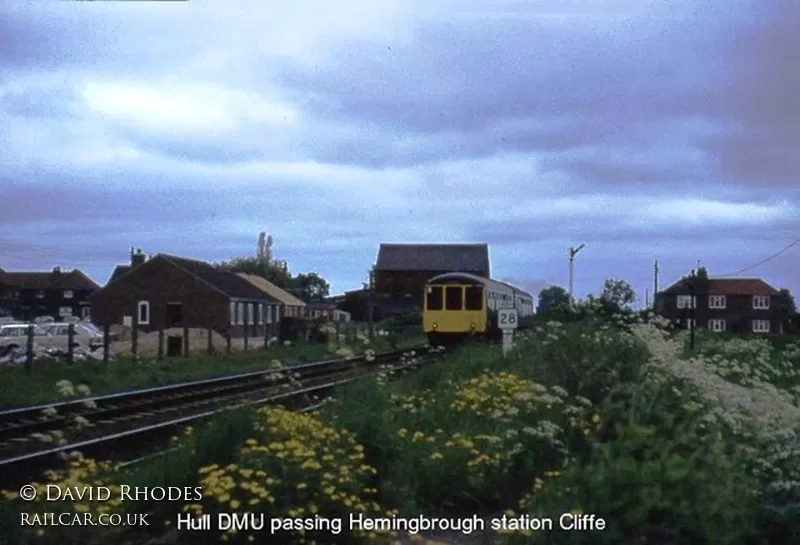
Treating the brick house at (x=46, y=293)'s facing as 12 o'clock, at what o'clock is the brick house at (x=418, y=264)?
the brick house at (x=418, y=264) is roughly at 9 o'clock from the brick house at (x=46, y=293).

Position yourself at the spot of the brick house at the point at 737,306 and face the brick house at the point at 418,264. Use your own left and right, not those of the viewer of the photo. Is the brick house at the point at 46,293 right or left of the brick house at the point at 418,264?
left

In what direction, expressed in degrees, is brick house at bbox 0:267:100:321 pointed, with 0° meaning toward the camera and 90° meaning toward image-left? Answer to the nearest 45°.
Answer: approximately 0°

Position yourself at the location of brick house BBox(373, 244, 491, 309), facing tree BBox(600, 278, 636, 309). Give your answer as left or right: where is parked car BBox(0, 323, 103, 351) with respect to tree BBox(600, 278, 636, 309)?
right

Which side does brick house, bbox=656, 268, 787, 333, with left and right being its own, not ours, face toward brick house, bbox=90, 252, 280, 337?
right

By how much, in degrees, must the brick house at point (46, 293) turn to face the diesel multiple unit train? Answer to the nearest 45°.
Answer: approximately 45° to its left

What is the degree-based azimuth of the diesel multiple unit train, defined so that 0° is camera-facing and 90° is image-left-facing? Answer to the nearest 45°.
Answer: approximately 0°

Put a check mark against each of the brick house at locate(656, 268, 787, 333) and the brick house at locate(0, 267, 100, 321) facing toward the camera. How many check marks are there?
2
